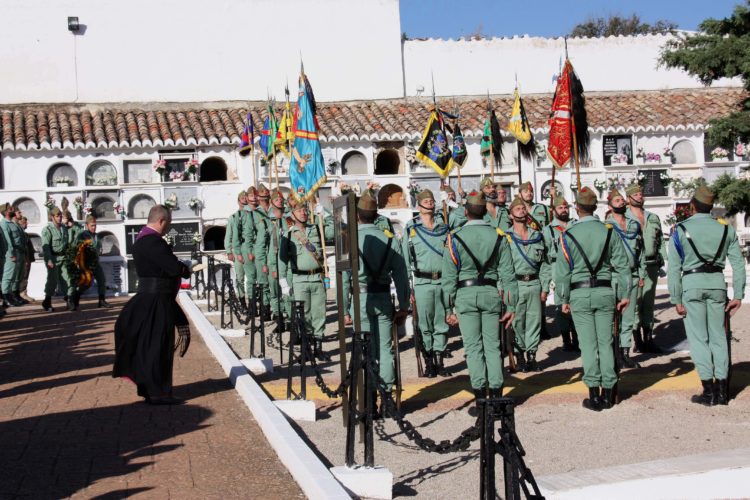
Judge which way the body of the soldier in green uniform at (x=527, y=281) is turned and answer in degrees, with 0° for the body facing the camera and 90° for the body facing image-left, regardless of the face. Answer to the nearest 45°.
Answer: approximately 0°

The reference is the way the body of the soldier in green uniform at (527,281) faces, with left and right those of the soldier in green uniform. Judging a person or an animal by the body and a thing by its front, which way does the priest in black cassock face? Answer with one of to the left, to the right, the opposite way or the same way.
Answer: to the left

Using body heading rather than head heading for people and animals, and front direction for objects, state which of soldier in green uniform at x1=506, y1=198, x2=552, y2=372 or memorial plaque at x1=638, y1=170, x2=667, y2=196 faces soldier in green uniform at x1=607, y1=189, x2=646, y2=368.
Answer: the memorial plaque

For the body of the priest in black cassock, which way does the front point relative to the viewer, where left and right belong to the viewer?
facing to the right of the viewer

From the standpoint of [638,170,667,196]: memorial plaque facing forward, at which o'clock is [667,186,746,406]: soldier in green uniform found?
The soldier in green uniform is roughly at 12 o'clock from the memorial plaque.

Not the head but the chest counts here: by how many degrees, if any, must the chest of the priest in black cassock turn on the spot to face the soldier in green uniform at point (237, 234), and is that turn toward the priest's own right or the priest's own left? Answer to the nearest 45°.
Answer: approximately 90° to the priest's own left
